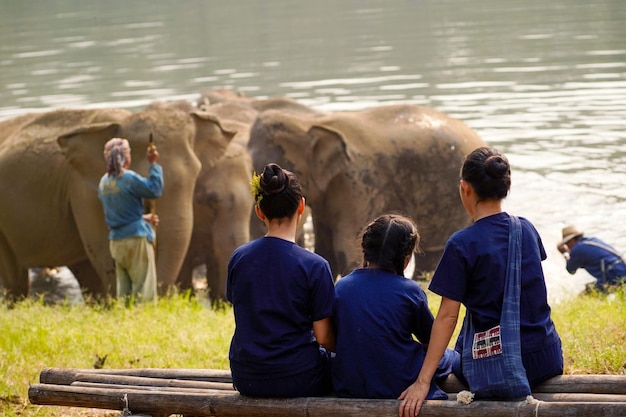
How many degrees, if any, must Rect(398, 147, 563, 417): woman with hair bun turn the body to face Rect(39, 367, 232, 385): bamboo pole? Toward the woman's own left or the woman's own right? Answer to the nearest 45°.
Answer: approximately 45° to the woman's own left

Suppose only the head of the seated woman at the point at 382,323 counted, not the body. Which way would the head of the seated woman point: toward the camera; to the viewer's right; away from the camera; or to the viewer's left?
away from the camera

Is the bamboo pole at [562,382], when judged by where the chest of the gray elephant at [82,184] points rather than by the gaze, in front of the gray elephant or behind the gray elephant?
in front

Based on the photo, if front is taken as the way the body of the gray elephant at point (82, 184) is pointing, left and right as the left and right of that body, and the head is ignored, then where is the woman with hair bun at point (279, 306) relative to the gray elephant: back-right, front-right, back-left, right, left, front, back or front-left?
front-right

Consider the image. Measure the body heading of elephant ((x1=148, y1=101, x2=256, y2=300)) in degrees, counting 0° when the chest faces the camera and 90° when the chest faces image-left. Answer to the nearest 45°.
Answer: approximately 0°

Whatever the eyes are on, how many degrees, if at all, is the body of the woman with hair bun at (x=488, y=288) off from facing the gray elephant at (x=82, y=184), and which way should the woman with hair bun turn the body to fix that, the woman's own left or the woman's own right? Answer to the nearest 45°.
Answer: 0° — they already face it

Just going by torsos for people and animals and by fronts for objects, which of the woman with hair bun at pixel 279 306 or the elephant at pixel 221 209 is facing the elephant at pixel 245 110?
the woman with hair bun

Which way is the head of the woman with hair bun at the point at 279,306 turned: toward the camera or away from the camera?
away from the camera

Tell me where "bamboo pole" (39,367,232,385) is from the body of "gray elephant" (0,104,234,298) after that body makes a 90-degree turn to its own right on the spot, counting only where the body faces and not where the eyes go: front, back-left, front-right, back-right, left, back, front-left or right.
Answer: front-left

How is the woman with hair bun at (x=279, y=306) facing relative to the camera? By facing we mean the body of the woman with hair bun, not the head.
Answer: away from the camera

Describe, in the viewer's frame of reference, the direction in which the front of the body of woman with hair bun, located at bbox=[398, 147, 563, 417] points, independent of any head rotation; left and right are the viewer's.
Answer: facing away from the viewer and to the left of the viewer

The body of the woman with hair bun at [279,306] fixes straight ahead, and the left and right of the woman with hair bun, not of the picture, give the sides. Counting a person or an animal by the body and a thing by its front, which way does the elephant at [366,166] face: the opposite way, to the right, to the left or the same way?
to the left
